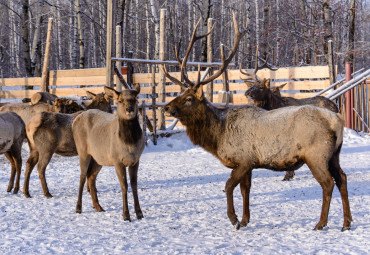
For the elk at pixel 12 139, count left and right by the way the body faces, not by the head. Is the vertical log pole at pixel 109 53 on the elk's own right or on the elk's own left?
on the elk's own right

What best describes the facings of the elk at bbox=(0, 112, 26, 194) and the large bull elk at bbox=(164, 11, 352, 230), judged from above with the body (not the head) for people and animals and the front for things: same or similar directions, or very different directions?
same or similar directions

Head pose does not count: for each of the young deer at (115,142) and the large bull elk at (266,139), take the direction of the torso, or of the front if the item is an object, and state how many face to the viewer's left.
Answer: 1

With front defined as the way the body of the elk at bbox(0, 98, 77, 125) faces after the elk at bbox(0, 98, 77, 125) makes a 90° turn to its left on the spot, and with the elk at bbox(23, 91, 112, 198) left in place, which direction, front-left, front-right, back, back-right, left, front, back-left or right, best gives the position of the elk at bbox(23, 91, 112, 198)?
back

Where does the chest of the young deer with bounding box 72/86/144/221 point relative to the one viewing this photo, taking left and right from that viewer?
facing the viewer and to the right of the viewer

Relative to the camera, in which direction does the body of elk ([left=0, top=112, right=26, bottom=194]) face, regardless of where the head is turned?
to the viewer's left

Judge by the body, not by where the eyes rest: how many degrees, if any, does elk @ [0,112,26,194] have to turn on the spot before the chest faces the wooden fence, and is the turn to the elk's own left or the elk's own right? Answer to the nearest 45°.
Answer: approximately 135° to the elk's own right

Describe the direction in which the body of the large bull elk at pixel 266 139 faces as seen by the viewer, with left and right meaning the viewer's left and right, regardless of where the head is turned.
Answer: facing to the left of the viewer

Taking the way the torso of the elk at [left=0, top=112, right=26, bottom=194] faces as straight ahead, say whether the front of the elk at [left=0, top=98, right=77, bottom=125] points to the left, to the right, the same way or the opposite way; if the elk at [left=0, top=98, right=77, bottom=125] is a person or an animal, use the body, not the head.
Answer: the opposite way

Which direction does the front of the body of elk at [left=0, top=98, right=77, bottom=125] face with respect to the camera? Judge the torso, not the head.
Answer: to the viewer's right
